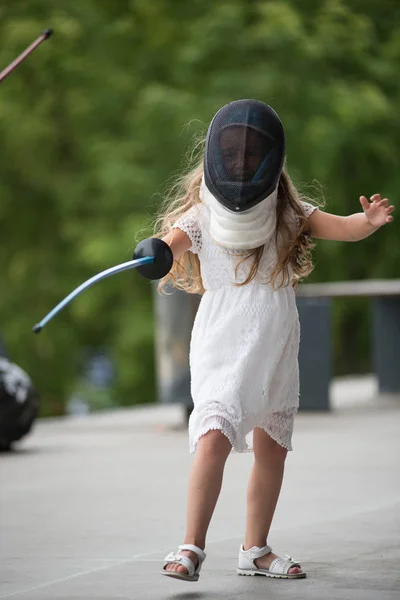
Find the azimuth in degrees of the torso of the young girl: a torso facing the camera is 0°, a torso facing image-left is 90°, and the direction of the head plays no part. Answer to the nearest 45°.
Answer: approximately 0°

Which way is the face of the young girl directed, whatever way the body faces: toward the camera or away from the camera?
toward the camera
